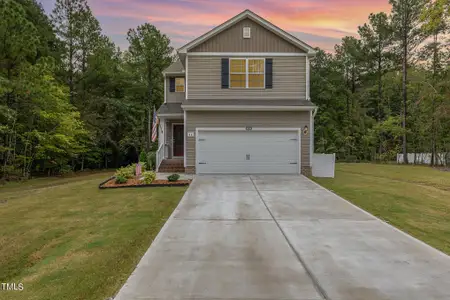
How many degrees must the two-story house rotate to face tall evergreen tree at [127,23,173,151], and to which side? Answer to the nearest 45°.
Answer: approximately 135° to its right

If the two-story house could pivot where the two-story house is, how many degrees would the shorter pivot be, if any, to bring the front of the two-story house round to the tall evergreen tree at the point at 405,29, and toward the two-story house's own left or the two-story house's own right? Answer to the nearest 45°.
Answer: approximately 135° to the two-story house's own left

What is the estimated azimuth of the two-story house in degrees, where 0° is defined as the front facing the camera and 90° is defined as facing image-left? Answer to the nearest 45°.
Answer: approximately 0°
